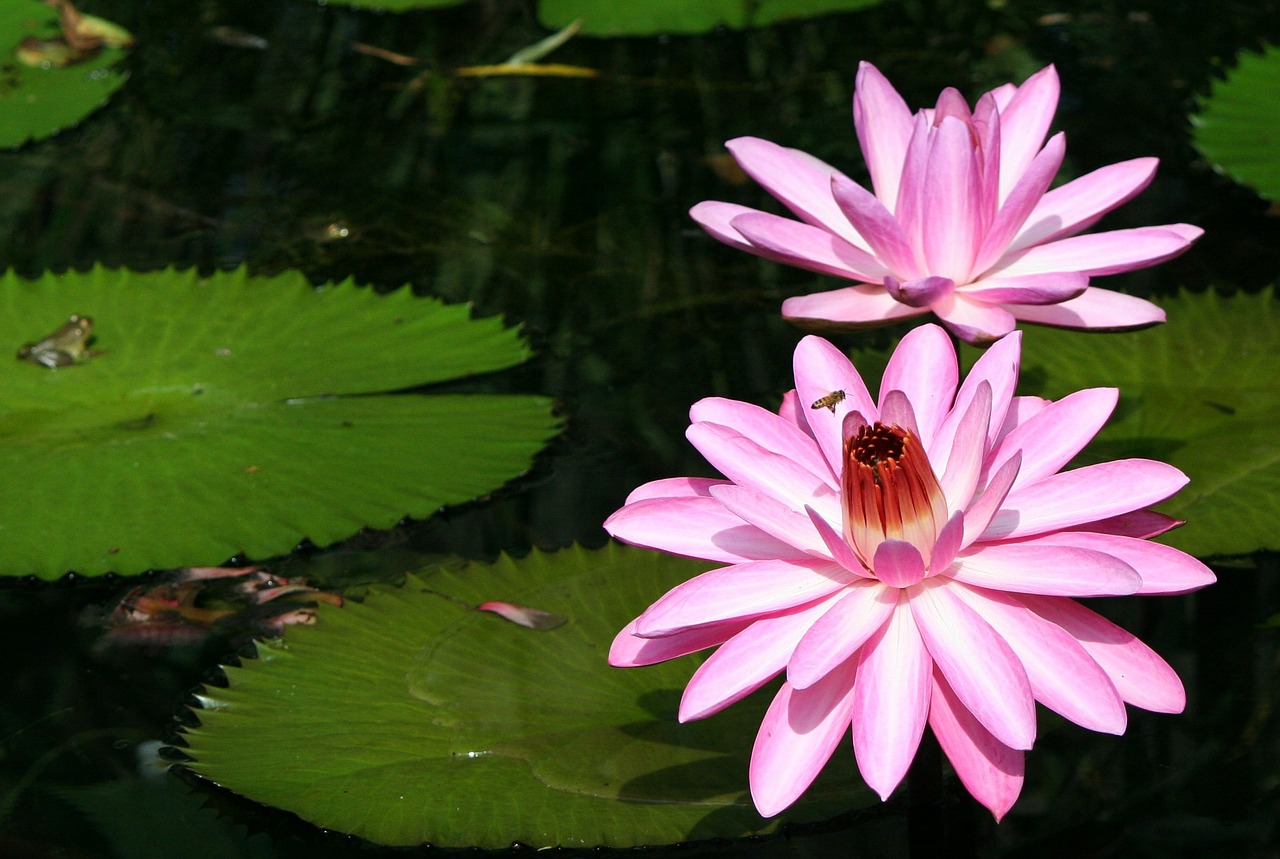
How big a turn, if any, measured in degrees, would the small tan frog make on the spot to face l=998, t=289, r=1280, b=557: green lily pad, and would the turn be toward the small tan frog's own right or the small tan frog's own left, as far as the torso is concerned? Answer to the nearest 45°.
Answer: approximately 45° to the small tan frog's own right

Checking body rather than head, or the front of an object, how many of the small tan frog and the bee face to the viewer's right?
2

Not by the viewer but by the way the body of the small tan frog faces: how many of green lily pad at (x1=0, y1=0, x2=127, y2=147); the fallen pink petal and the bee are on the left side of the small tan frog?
1

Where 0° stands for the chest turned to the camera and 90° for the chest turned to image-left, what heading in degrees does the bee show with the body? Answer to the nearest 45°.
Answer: approximately 270°

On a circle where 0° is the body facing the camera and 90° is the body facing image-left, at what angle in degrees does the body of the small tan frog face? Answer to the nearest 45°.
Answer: approximately 270°
